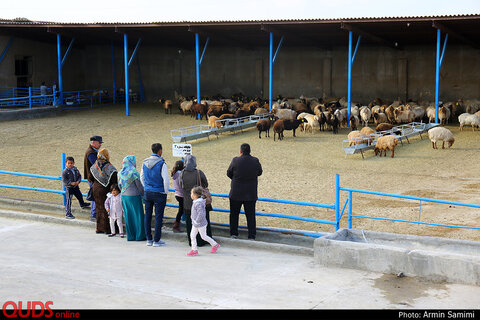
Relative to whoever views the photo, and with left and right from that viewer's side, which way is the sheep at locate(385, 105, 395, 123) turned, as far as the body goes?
facing the viewer

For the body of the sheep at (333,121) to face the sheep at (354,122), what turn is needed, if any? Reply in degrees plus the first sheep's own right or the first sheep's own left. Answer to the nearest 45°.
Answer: approximately 90° to the first sheep's own left

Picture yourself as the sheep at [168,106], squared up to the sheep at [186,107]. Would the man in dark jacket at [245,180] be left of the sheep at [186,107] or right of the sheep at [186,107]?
right

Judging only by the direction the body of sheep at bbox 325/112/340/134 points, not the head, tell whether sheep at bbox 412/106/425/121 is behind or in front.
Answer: behind

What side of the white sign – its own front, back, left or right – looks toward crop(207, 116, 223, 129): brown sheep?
back

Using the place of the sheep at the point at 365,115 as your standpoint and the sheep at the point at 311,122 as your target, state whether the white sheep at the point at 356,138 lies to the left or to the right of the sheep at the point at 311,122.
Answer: left

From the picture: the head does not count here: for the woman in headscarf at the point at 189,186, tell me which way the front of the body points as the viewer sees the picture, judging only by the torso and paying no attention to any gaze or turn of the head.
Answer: away from the camera

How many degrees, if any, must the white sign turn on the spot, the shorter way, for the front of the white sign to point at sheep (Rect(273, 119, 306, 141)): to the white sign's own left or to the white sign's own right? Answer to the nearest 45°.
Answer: approximately 180°

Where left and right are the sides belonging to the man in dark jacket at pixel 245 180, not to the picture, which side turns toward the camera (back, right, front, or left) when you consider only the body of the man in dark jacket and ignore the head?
back

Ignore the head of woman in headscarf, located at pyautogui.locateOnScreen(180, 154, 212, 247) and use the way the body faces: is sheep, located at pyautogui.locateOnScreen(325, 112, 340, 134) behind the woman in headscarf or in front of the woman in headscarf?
in front

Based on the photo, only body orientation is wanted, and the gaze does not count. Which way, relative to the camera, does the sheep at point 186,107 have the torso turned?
to the viewer's left
